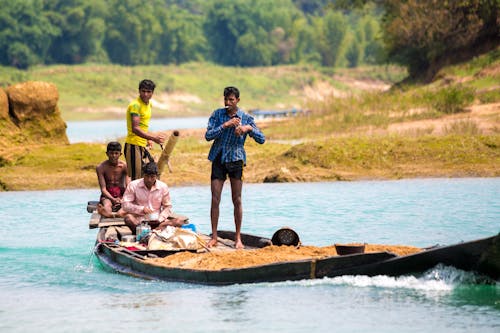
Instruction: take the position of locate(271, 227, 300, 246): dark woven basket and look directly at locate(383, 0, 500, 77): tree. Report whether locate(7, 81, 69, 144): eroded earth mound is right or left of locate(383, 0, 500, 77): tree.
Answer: left

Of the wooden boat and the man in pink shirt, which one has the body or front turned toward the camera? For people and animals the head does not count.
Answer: the man in pink shirt

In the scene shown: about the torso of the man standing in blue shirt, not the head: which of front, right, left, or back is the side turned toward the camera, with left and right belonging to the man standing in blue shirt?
front

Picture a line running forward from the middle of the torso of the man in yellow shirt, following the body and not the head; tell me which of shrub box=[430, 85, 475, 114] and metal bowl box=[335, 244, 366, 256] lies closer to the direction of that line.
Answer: the metal bowl

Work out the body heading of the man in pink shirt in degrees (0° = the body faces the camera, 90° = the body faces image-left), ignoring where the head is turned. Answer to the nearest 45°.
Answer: approximately 0°

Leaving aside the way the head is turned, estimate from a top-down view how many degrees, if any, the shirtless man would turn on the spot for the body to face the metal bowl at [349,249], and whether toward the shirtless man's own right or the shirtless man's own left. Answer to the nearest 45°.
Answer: approximately 45° to the shirtless man's own left

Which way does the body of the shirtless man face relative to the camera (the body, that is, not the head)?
toward the camera

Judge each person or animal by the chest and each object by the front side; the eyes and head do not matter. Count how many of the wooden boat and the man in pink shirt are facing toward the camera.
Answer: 1

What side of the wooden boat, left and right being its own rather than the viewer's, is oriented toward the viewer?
right

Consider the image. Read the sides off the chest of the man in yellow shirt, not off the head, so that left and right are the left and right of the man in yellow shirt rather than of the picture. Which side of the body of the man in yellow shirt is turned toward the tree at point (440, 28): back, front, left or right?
left

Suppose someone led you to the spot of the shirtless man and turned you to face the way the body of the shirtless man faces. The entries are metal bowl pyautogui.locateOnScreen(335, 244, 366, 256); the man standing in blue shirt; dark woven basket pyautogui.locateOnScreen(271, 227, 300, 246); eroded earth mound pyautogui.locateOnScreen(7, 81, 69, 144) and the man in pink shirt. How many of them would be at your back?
1
